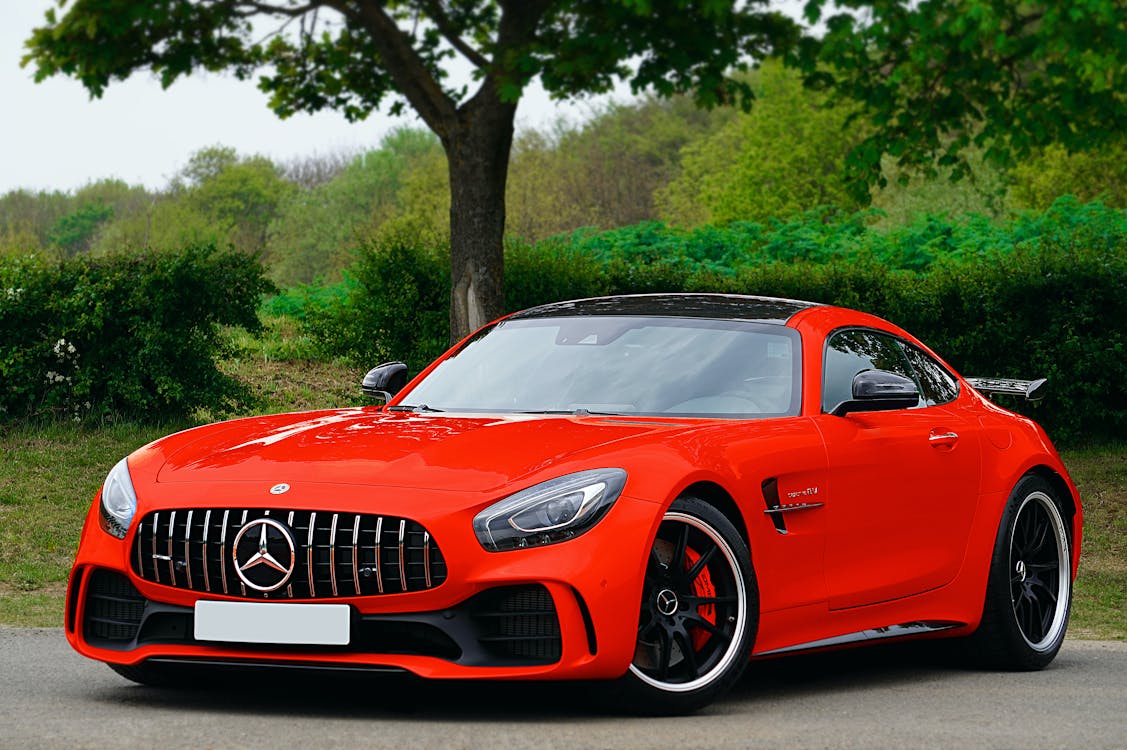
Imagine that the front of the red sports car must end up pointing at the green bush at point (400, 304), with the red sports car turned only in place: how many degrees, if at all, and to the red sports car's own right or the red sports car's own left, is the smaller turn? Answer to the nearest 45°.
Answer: approximately 135° to the red sports car's own right

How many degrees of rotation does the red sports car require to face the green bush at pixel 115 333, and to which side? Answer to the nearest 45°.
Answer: approximately 90° to its right

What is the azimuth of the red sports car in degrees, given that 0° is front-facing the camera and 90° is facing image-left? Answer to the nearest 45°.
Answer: approximately 45°
